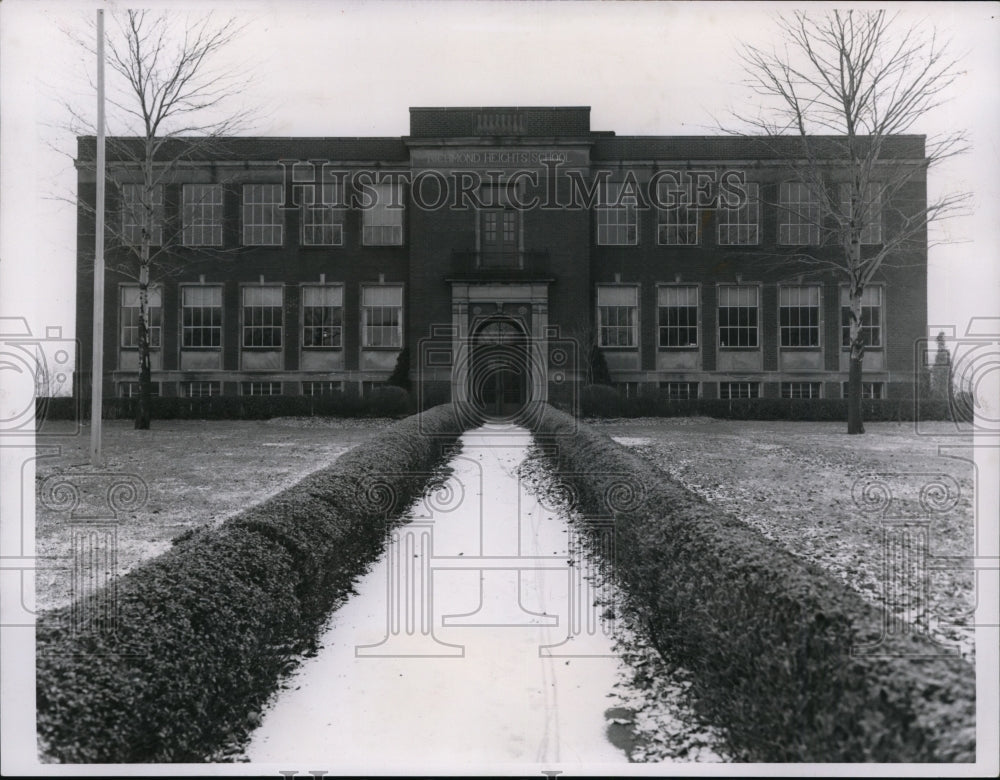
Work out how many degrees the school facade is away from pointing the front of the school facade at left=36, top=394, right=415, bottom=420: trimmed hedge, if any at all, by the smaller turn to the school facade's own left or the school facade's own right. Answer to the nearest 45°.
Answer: approximately 45° to the school facade's own right

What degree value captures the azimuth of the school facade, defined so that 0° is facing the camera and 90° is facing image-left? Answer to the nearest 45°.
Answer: approximately 0°

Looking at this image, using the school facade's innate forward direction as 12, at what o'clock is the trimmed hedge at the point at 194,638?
The trimmed hedge is roughly at 12 o'clock from the school facade.

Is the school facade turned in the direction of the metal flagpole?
yes

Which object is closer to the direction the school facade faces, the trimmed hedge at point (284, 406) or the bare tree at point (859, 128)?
the bare tree

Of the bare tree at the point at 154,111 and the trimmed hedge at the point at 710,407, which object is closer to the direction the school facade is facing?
the bare tree
